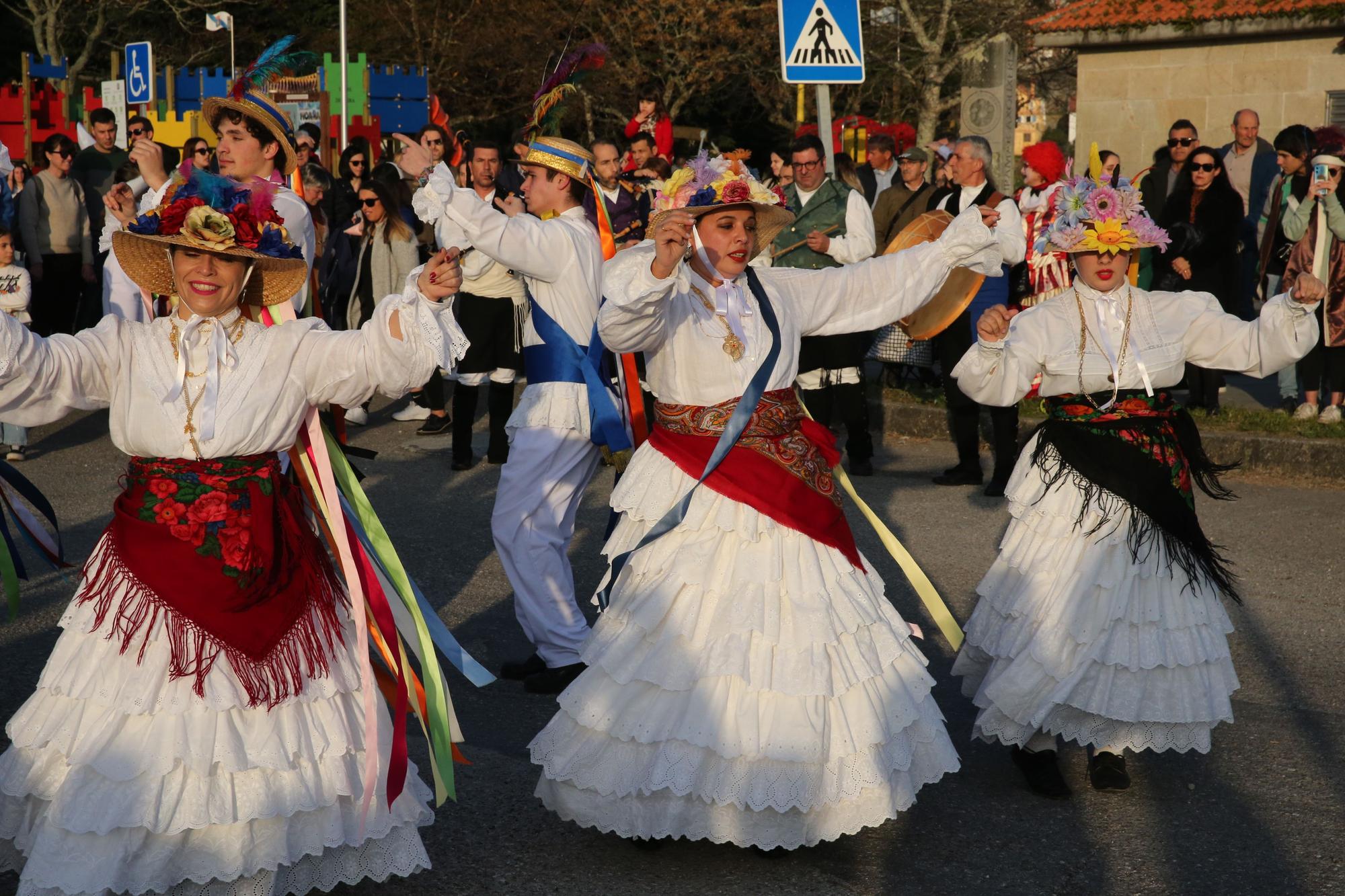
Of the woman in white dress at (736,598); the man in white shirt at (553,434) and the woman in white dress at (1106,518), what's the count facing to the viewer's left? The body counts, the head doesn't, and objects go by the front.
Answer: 1

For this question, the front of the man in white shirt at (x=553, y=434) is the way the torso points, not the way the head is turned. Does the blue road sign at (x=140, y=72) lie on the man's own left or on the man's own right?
on the man's own right

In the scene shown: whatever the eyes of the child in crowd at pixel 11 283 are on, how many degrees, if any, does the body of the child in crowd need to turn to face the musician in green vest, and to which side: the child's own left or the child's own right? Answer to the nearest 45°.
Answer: approximately 90° to the child's own left

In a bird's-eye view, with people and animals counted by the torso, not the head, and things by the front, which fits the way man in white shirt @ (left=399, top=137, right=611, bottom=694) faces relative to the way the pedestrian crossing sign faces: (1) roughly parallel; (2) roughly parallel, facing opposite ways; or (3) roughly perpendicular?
roughly perpendicular

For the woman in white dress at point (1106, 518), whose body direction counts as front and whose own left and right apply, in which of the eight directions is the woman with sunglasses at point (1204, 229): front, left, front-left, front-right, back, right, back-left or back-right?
back

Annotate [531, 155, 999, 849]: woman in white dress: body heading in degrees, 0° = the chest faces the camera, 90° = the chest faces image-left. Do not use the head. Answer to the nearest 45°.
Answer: approximately 0°

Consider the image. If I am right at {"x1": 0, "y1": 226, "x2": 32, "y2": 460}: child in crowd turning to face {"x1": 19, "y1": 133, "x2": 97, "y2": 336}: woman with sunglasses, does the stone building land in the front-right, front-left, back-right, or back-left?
front-right

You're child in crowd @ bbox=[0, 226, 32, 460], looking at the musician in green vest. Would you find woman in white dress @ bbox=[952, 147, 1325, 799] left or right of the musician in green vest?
right

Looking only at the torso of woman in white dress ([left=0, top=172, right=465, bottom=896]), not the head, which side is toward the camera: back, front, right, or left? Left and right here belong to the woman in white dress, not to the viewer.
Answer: front

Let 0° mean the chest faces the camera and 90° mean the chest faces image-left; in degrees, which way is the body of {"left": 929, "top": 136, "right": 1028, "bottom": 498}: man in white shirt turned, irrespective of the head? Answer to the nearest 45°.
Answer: approximately 45°

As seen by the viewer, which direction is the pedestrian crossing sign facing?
toward the camera

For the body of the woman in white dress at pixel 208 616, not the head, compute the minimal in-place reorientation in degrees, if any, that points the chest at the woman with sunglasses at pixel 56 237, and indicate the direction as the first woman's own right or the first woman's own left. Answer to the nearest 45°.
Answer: approximately 180°

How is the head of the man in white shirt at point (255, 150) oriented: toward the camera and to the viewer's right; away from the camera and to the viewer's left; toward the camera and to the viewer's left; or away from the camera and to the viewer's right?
toward the camera and to the viewer's left
